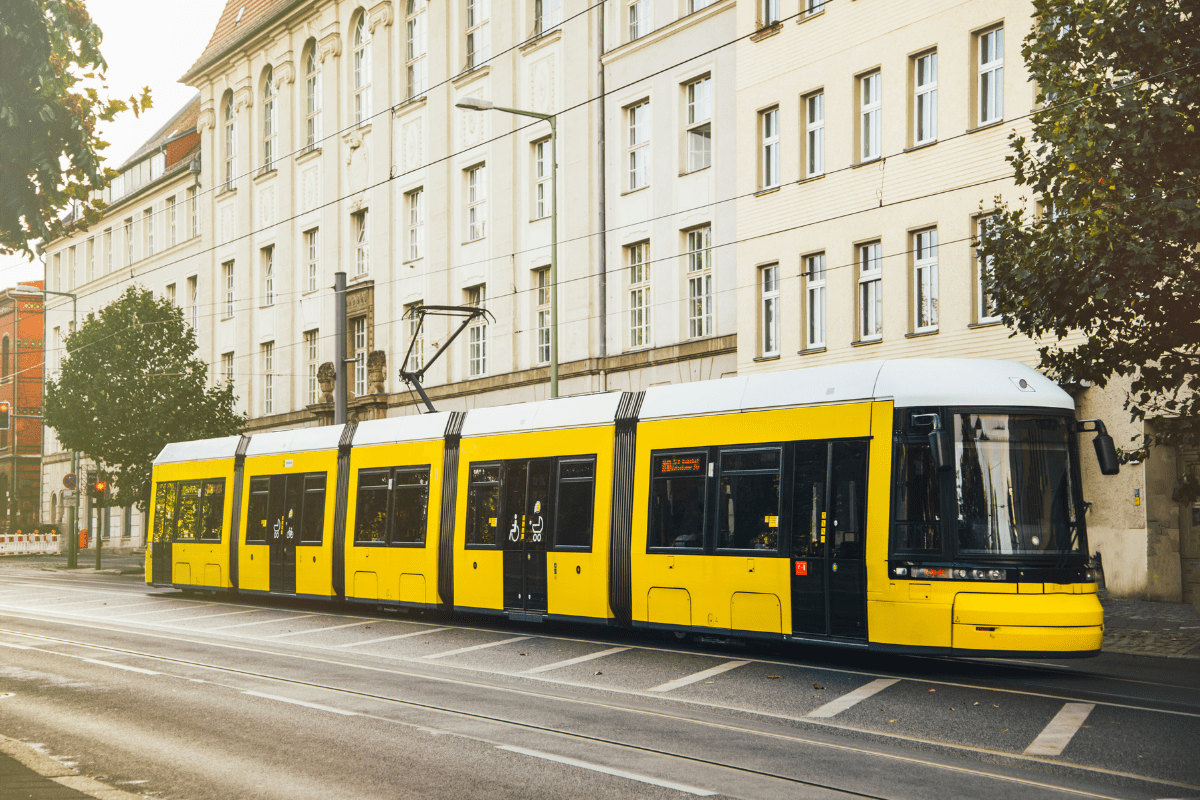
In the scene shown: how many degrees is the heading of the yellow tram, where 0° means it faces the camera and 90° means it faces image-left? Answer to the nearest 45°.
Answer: approximately 315°

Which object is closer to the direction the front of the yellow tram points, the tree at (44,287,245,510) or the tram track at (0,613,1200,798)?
the tram track

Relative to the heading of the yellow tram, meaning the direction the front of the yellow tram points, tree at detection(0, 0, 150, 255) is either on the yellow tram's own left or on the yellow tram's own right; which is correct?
on the yellow tram's own right

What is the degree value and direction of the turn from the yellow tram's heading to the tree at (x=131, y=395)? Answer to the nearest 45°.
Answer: approximately 180°

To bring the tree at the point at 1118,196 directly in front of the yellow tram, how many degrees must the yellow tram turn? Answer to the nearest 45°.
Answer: approximately 45° to its left
